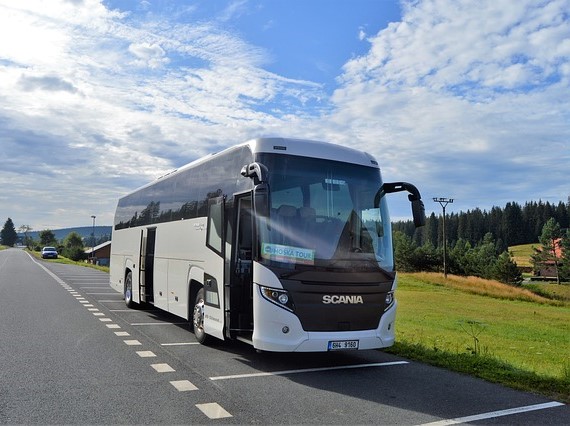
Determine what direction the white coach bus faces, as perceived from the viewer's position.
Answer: facing the viewer and to the right of the viewer
